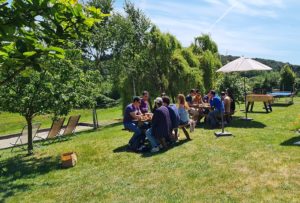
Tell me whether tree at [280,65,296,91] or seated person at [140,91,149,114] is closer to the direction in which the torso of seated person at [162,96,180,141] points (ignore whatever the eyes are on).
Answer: the seated person

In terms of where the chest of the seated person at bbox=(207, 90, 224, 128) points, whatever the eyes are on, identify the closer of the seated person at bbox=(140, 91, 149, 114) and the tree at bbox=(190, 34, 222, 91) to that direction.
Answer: the seated person

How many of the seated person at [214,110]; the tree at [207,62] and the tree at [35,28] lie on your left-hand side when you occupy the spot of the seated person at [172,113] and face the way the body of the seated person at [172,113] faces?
1

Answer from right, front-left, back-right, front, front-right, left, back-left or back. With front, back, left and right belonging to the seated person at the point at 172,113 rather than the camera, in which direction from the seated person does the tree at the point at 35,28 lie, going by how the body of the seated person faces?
left

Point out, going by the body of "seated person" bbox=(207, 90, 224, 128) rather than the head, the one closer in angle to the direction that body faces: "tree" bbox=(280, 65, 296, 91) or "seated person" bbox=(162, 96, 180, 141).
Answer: the seated person

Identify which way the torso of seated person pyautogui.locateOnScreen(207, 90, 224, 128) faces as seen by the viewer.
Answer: to the viewer's left

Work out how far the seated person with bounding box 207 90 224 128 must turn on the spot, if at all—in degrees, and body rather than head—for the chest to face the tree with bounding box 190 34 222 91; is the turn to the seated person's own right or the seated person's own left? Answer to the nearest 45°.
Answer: approximately 90° to the seated person's own right

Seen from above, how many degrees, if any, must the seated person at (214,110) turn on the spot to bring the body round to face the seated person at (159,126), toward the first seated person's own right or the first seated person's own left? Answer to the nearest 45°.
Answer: approximately 45° to the first seated person's own left
